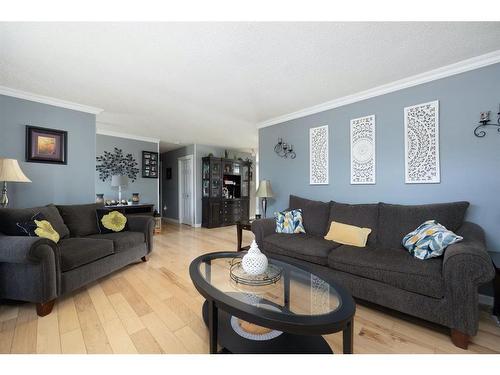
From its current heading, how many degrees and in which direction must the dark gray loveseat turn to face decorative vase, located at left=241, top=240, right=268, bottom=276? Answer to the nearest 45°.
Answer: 0° — it already faces it

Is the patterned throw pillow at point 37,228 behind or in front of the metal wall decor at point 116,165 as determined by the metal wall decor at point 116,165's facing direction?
in front

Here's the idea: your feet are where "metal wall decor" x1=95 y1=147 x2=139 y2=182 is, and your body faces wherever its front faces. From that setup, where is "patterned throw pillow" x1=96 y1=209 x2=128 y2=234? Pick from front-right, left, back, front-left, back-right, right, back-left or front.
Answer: front

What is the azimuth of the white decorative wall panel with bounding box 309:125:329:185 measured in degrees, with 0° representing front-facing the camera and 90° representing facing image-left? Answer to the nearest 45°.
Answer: approximately 45°

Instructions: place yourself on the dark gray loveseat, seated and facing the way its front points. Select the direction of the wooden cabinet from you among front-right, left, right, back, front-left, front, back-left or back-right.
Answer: left

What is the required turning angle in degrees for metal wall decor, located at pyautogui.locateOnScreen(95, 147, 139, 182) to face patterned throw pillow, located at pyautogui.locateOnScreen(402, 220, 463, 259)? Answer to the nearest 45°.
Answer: approximately 45° to its left

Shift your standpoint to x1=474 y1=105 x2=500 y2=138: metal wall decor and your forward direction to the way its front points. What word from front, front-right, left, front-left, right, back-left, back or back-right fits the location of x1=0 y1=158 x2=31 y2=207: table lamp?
front-right

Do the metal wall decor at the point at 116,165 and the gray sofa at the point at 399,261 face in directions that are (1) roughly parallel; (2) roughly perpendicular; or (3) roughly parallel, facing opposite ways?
roughly perpendicular

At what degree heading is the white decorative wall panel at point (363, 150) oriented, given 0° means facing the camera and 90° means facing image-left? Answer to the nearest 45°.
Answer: approximately 45°

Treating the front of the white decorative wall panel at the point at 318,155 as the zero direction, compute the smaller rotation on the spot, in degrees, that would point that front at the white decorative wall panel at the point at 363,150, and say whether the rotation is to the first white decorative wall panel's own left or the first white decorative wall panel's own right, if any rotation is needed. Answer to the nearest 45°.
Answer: approximately 90° to the first white decorative wall panel's own left

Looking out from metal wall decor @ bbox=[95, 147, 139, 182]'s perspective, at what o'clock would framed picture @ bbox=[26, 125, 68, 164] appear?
The framed picture is roughly at 1 o'clock from the metal wall decor.

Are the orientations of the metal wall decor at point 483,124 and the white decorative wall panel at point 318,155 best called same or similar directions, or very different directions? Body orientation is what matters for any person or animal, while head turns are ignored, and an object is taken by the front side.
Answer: same or similar directions

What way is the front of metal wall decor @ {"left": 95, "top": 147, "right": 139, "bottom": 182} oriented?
toward the camera

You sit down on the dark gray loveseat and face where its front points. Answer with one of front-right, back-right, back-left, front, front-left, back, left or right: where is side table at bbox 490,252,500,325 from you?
front

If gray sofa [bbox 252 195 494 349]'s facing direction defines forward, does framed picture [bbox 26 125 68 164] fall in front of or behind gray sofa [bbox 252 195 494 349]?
in front

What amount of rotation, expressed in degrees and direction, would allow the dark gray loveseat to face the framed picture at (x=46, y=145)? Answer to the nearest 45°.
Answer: approximately 135° to its left
